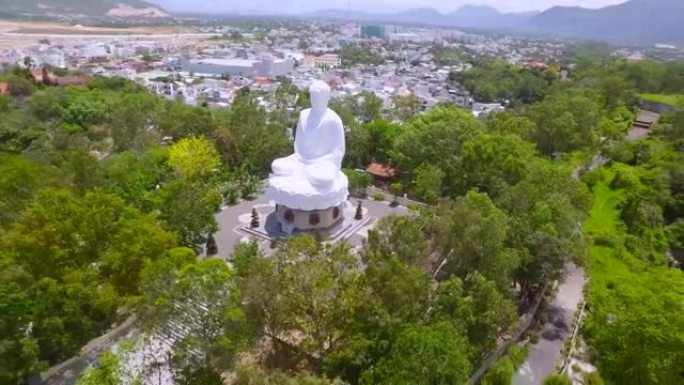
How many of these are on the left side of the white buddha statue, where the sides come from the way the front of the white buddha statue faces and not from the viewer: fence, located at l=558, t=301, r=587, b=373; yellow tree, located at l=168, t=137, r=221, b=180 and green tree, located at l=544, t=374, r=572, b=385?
2

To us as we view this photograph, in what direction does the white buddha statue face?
facing the viewer and to the left of the viewer

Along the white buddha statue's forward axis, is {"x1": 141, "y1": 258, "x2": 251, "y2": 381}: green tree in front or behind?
in front

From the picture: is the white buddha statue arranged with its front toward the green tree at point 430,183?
no

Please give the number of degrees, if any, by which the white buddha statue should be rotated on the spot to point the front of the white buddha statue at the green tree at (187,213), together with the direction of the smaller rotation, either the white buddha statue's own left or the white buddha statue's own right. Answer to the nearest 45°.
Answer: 0° — it already faces it

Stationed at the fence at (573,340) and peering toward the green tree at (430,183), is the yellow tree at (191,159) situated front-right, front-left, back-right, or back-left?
front-left

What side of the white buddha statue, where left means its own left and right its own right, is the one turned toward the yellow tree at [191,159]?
right

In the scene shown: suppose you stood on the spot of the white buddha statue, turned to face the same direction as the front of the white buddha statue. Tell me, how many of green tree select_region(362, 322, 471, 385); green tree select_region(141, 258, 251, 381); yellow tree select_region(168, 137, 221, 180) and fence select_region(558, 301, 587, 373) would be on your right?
1
